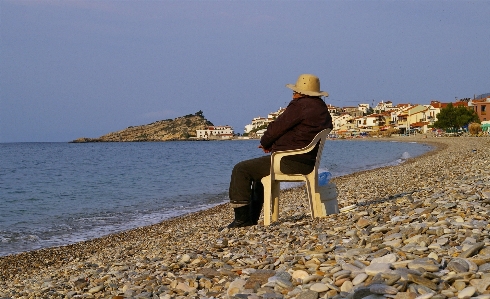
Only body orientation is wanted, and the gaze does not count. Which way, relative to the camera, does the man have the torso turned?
to the viewer's left

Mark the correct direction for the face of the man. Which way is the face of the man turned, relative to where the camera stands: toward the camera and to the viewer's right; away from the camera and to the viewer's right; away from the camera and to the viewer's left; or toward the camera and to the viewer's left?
away from the camera and to the viewer's left

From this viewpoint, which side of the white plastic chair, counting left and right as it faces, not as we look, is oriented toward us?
left
